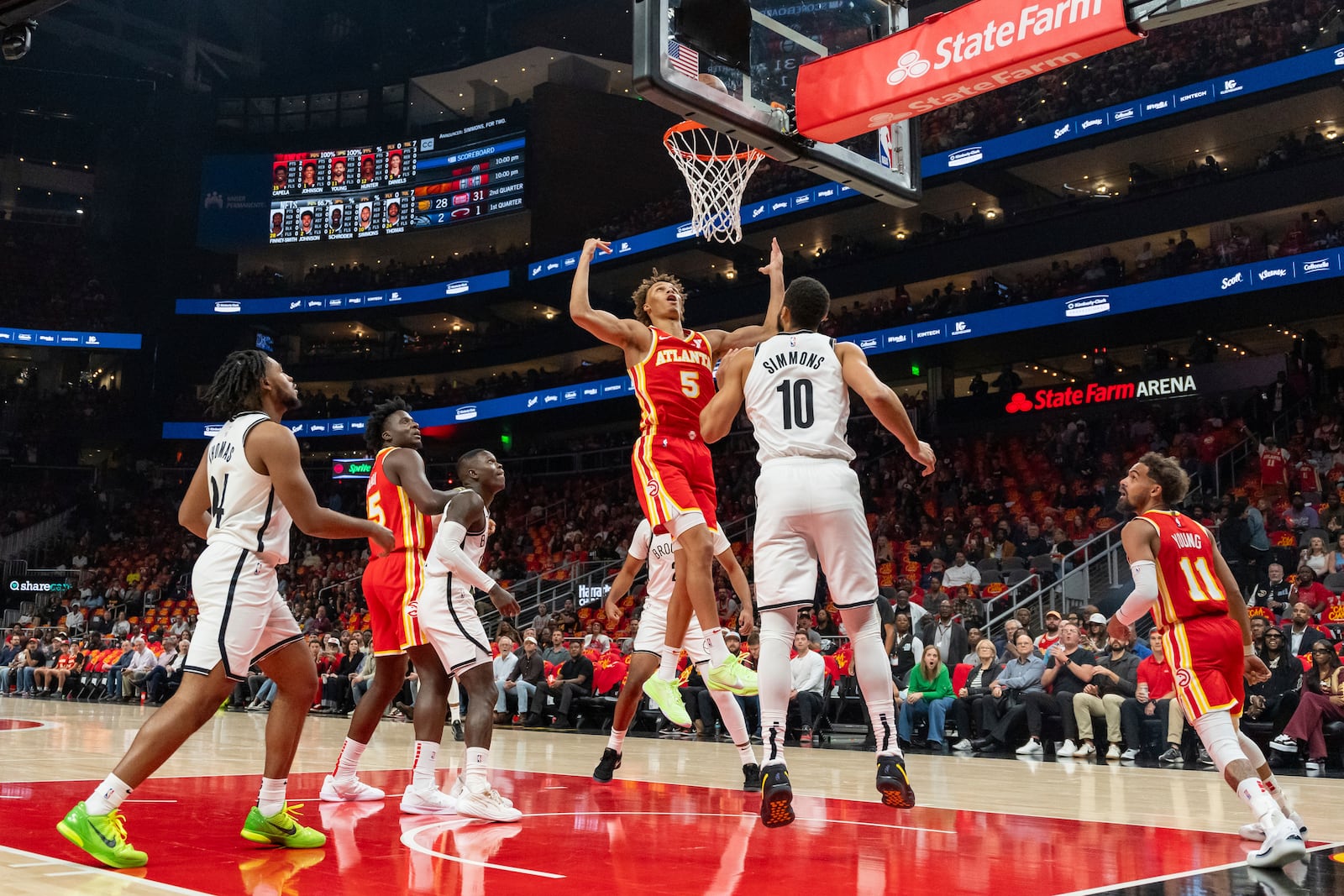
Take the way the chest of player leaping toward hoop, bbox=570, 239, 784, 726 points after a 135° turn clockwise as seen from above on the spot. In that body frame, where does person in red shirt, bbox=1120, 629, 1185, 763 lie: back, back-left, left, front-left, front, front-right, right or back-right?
back-right

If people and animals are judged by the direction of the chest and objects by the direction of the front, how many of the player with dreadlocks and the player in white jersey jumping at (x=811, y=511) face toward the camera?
0

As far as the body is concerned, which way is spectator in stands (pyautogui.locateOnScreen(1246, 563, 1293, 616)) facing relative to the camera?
toward the camera

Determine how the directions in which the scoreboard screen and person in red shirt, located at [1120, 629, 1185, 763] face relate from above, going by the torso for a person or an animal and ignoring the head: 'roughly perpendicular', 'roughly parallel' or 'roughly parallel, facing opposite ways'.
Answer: roughly parallel

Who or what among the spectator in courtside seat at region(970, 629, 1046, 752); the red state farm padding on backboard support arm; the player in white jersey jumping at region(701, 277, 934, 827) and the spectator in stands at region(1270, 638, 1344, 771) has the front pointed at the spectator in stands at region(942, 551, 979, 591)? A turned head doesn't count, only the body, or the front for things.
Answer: the player in white jersey jumping

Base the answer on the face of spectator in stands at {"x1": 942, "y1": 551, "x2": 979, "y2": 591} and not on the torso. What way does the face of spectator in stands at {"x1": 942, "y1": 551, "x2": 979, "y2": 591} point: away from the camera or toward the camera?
toward the camera

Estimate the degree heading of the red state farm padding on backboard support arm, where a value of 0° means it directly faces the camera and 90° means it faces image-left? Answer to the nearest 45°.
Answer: approximately 45°

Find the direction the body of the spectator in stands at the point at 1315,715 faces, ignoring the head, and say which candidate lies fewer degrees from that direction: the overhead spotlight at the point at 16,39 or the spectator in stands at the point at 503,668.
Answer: the overhead spotlight

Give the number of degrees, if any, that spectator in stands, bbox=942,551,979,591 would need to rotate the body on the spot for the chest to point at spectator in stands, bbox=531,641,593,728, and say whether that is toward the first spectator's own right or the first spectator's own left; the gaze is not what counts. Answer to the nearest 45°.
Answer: approximately 45° to the first spectator's own right

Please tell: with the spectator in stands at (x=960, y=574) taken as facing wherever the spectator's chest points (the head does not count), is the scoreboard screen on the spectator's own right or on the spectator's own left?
on the spectator's own right

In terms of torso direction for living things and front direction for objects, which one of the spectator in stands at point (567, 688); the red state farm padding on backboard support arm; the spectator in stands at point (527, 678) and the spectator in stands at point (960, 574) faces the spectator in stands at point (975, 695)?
the spectator in stands at point (960, 574)

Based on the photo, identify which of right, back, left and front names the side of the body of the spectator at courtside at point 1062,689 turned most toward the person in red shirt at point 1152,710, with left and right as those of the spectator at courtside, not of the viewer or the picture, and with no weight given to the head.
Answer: left

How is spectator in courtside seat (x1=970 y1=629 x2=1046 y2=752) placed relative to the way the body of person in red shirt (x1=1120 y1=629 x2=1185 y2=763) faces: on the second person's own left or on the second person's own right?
on the second person's own right

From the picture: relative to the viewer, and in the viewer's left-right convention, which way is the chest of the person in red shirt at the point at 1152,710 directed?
facing the viewer

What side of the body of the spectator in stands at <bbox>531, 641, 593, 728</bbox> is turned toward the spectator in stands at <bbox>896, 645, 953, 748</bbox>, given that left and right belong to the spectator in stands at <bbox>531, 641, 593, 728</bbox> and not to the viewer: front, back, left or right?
left

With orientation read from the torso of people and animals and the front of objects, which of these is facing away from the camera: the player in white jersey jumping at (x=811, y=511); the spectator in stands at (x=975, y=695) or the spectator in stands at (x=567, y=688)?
the player in white jersey jumping

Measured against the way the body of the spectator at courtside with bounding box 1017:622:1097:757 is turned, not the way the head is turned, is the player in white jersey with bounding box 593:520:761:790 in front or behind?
in front

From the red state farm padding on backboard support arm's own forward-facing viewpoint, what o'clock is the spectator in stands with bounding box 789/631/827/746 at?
The spectator in stands is roughly at 4 o'clock from the red state farm padding on backboard support arm.

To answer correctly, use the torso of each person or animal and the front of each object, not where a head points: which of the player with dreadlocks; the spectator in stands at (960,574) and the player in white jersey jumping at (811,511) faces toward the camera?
the spectator in stands
